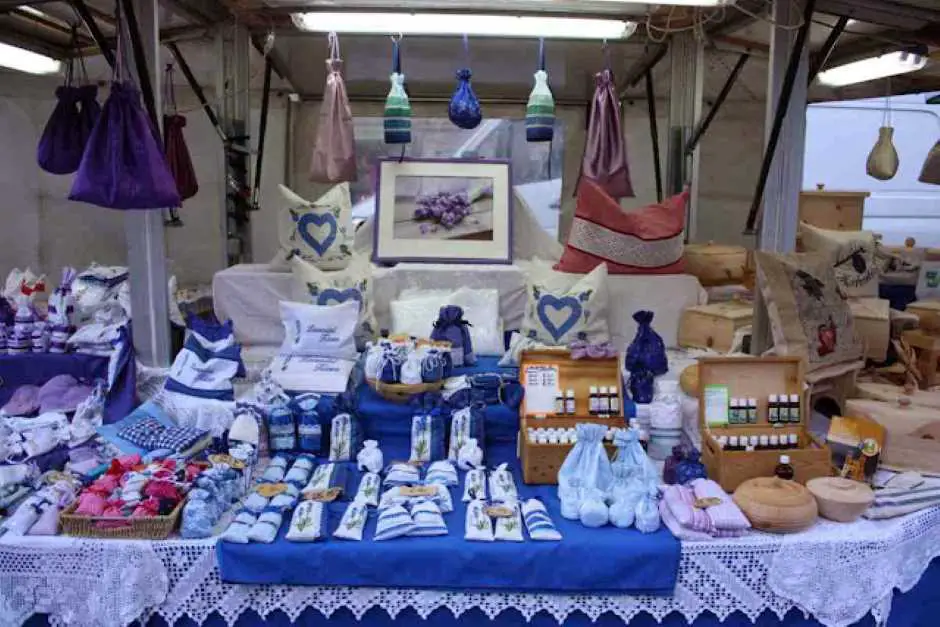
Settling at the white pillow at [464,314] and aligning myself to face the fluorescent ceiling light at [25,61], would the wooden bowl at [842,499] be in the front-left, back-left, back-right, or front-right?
back-left

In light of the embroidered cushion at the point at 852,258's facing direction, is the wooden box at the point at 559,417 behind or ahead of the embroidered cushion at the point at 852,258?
ahead

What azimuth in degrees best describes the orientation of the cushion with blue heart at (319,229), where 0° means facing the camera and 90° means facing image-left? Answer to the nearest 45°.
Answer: approximately 0°

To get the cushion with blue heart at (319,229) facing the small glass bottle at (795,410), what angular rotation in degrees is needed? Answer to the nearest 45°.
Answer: approximately 45° to its left

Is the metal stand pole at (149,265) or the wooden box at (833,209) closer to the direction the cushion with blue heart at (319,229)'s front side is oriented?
the metal stand pole

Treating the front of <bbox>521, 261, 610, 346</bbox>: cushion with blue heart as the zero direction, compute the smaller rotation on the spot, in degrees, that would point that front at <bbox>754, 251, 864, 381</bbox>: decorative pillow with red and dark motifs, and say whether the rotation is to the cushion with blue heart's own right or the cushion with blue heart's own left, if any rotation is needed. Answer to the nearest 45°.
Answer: approximately 90° to the cushion with blue heart's own left

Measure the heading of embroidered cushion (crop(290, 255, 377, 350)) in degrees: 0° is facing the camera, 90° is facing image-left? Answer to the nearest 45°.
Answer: approximately 0°

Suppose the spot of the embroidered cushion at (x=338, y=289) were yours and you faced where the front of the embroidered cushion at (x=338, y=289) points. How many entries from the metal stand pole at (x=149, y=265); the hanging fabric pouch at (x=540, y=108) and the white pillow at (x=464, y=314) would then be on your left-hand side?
2

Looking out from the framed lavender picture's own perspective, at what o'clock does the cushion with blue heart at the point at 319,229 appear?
The cushion with blue heart is roughly at 2 o'clock from the framed lavender picture.

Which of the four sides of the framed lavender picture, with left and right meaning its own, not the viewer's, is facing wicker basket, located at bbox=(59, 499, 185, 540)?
front

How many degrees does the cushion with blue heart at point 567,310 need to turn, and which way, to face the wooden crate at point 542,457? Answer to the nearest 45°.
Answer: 0° — it already faces it

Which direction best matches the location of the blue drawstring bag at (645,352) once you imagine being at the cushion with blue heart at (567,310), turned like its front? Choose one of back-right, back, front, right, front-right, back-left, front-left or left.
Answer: front-left
